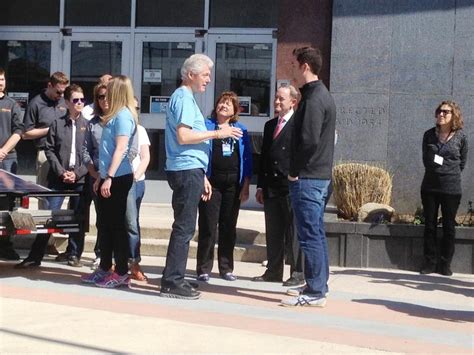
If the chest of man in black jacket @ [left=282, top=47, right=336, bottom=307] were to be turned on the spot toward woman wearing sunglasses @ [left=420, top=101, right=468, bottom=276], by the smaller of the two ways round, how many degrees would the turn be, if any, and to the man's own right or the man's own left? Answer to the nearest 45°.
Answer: approximately 135° to the man's own right

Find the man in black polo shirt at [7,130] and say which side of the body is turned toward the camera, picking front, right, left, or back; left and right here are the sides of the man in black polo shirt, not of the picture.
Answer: front

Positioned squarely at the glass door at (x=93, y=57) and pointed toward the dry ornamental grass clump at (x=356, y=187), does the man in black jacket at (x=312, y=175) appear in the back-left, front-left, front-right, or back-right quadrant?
front-right

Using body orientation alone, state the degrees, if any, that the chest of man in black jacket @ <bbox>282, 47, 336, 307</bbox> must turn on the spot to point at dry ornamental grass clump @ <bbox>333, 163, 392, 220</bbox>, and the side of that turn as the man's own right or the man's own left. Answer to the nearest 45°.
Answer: approximately 90° to the man's own right

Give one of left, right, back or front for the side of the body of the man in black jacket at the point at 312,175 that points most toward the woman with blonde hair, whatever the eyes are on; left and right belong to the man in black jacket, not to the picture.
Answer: front

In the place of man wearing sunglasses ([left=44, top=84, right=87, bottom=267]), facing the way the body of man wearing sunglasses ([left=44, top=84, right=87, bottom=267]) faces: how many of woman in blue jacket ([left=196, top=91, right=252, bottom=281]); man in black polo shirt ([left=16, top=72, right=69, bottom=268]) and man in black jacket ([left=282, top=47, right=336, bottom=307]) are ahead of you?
2

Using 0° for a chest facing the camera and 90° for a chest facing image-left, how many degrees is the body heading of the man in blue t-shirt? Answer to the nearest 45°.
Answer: approximately 270°

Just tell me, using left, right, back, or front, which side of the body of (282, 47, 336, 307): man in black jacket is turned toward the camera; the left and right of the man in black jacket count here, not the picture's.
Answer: left

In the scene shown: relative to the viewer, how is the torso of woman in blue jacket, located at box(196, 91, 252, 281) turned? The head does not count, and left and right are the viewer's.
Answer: facing the viewer

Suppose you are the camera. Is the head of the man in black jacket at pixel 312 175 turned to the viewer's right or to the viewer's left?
to the viewer's left

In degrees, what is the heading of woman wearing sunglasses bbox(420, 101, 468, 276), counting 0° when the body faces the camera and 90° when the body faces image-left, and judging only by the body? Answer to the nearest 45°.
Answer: approximately 45°

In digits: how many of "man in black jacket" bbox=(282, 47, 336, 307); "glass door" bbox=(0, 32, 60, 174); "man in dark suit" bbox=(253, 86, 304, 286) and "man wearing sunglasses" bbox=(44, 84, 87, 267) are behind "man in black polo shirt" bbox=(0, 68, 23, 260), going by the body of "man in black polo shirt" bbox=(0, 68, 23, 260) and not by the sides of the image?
1

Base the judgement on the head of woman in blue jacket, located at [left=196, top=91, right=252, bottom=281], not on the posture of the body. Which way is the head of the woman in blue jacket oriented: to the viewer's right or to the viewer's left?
to the viewer's left

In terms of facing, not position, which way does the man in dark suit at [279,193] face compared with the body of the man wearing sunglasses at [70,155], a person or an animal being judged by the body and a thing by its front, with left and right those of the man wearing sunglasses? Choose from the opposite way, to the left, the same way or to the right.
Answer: to the right
